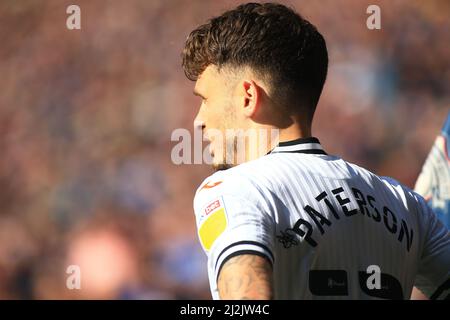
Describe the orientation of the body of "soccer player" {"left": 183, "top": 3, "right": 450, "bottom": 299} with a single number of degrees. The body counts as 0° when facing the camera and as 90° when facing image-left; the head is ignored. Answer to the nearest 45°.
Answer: approximately 135°

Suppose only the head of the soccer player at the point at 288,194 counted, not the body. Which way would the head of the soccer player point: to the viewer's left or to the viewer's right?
to the viewer's left
